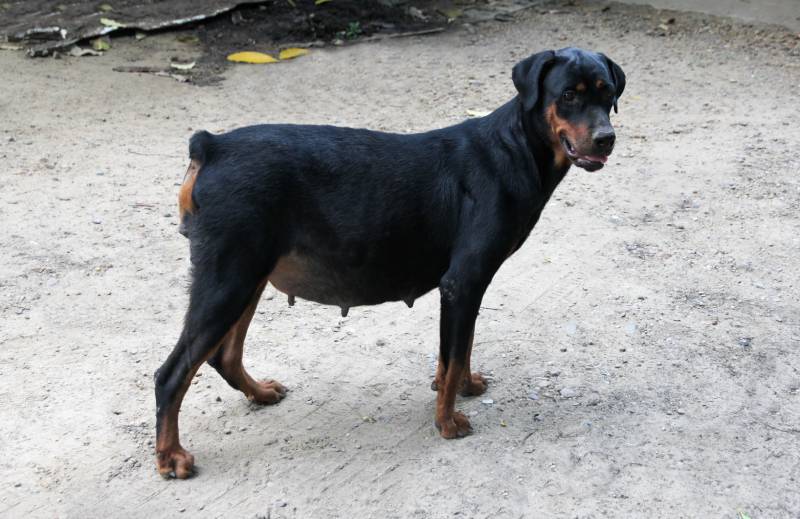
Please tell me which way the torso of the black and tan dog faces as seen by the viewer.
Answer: to the viewer's right

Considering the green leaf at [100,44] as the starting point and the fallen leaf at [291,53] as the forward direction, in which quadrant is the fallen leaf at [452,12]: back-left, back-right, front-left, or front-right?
front-left

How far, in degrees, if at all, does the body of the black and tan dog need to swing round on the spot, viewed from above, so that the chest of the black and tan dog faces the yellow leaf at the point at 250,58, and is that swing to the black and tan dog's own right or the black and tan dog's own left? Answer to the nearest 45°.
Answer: approximately 90° to the black and tan dog's own left

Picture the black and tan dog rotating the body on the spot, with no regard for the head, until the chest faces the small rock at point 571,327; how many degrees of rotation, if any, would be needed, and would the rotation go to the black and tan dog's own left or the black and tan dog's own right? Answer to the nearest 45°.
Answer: approximately 45° to the black and tan dog's own left

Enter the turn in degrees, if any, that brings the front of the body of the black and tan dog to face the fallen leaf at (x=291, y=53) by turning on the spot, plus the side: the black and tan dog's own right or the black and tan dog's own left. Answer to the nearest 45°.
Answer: approximately 90° to the black and tan dog's own left

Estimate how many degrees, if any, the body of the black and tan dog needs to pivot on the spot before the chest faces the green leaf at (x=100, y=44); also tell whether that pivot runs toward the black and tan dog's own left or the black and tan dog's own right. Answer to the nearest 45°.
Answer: approximately 135° to the black and tan dog's own left

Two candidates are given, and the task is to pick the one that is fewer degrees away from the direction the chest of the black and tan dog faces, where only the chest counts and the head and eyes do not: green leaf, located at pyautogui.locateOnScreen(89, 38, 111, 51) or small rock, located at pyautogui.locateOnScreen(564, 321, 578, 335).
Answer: the small rock

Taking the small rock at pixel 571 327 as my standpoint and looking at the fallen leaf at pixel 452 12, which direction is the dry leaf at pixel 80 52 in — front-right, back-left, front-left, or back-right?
front-left

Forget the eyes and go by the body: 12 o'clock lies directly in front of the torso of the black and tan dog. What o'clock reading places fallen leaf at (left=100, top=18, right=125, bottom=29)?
The fallen leaf is roughly at 8 o'clock from the black and tan dog.

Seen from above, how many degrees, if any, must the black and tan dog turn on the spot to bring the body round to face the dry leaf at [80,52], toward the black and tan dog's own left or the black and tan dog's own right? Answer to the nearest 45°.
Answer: approximately 135° to the black and tan dog's own left

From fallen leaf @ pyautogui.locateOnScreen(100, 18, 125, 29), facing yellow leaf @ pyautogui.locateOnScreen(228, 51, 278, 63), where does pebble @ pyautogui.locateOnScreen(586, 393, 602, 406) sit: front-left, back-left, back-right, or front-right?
front-right
